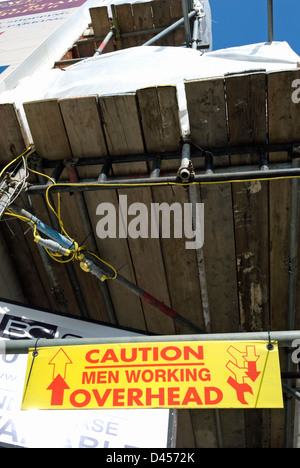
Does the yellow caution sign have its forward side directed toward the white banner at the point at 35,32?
no

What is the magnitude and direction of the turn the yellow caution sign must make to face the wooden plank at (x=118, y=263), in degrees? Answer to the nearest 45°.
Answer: approximately 180°

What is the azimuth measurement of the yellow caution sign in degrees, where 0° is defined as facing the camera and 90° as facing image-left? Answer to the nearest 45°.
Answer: approximately 0°

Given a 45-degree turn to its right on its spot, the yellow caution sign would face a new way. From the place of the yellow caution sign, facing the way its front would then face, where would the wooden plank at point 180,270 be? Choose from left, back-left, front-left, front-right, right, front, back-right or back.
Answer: back-right
